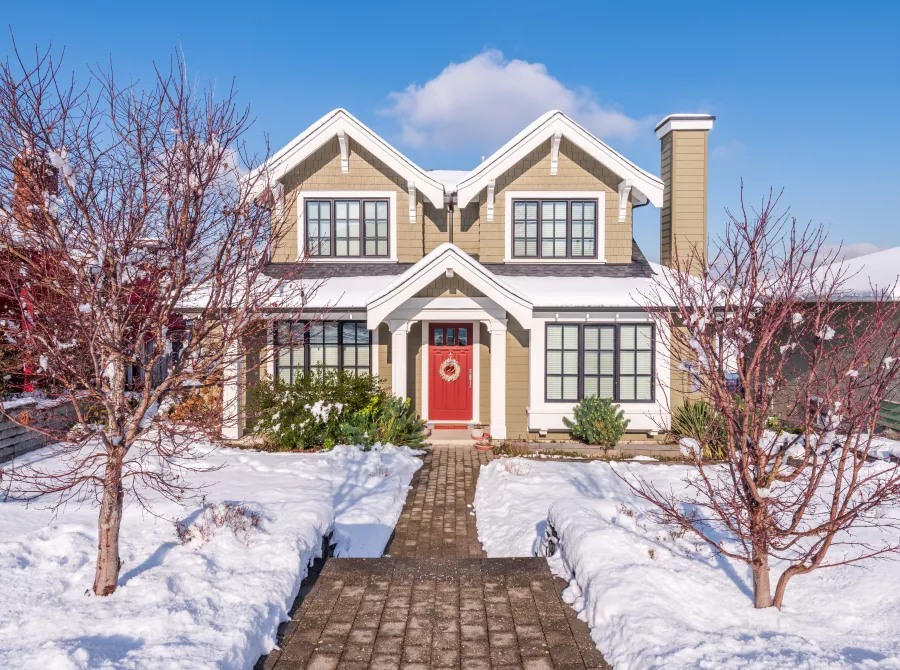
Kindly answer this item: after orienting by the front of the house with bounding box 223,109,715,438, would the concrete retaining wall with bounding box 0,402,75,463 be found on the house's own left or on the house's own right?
on the house's own right

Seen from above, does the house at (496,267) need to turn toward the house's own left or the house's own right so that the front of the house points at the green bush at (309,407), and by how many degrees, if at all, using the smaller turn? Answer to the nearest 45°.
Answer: approximately 45° to the house's own right

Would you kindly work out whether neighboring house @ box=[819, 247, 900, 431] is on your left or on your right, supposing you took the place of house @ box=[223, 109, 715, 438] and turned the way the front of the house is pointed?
on your left

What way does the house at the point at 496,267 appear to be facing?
toward the camera
